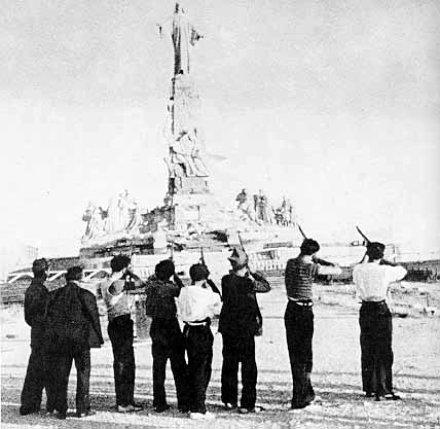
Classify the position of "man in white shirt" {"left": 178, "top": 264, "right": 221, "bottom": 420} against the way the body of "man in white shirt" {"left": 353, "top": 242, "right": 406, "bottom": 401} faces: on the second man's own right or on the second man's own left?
on the second man's own left

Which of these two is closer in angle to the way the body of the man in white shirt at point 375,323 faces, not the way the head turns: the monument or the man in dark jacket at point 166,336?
the monument

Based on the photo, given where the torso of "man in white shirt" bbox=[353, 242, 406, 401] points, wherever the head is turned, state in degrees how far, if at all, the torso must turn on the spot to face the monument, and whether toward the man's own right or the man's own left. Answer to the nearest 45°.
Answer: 0° — they already face it

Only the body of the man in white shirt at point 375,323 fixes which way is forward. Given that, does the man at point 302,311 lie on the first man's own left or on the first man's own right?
on the first man's own left

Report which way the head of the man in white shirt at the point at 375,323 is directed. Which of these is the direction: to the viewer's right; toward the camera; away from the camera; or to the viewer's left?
away from the camera

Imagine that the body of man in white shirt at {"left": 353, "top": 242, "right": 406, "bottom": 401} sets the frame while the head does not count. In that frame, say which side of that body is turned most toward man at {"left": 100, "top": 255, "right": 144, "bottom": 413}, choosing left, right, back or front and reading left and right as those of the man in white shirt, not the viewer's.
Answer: left

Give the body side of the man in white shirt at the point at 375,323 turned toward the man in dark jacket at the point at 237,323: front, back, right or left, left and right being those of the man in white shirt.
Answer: left

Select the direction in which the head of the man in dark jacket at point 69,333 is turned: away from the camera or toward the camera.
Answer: away from the camera

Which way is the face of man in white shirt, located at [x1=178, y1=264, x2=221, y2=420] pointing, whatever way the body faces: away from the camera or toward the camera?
away from the camera

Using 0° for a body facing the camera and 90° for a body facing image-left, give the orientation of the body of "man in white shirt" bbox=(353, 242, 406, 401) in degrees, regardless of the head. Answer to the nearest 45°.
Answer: approximately 180°

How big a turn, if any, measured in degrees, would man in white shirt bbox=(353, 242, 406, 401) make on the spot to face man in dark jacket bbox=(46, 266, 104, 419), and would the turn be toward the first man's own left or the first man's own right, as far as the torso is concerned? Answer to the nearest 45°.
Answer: approximately 90° to the first man's own left
